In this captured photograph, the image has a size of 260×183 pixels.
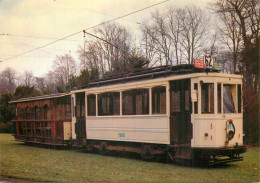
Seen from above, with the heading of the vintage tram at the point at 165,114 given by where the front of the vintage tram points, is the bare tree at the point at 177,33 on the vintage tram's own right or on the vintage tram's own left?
on the vintage tram's own left

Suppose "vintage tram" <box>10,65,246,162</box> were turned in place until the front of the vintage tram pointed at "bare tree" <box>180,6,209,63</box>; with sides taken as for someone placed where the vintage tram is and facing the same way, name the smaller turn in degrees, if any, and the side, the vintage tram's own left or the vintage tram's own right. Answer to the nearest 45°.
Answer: approximately 135° to the vintage tram's own left

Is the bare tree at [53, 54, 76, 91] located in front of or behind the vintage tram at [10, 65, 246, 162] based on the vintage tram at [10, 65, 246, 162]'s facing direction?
behind

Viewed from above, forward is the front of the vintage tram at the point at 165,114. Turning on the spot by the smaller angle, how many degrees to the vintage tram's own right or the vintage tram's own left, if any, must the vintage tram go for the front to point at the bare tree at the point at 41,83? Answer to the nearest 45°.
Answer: approximately 135° to the vintage tram's own left

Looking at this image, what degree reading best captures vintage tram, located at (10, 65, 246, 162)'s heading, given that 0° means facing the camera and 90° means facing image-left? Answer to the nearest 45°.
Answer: approximately 315°

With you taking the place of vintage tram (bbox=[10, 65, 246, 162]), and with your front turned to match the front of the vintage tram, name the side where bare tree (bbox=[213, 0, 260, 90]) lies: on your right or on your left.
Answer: on your left
